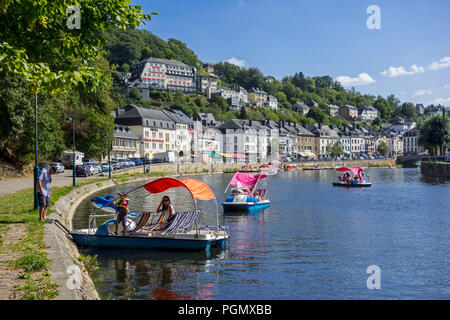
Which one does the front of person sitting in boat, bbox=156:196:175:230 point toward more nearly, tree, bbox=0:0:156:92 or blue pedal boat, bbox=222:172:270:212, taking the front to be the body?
the tree

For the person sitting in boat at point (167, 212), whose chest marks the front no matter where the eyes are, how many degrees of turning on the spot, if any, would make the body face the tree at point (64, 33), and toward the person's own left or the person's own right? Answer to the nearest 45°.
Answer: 0° — they already face it

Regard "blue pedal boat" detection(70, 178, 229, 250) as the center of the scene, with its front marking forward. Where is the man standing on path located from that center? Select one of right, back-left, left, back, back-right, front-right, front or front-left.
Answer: front

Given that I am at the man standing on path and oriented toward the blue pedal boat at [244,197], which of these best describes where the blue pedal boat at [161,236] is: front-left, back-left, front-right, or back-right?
front-right

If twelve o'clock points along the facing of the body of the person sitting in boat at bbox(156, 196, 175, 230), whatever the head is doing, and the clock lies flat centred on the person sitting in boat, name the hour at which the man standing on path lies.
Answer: The man standing on path is roughly at 1 o'clock from the person sitting in boat.

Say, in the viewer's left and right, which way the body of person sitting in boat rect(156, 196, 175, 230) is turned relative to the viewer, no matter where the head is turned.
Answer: facing the viewer and to the left of the viewer

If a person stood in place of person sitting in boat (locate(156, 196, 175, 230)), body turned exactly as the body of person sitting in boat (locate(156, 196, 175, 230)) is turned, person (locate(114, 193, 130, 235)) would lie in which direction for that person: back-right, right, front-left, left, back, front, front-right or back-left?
front-right

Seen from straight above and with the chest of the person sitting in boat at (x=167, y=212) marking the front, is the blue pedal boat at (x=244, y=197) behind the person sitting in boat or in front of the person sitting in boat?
behind

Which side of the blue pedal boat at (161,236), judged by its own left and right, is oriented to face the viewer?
left

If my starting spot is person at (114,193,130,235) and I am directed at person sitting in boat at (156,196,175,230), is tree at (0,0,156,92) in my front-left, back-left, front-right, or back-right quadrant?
back-right
